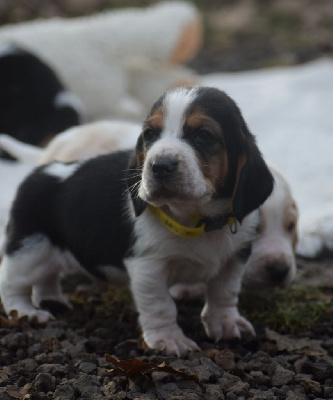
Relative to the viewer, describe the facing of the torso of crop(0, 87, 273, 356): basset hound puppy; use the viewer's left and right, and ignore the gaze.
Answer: facing the viewer and to the right of the viewer

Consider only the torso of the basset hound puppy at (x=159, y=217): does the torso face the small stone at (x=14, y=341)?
no

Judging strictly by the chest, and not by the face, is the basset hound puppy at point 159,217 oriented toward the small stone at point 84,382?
no

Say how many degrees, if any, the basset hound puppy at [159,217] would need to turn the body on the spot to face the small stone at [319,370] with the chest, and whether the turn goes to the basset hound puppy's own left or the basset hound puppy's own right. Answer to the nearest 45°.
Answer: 0° — it already faces it

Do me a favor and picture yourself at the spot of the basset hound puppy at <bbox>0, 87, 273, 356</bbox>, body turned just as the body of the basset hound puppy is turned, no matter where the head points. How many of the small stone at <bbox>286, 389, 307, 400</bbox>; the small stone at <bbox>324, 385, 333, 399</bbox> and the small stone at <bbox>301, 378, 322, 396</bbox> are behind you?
0

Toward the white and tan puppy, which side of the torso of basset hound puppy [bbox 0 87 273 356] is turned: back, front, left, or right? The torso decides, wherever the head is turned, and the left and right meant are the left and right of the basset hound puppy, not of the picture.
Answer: left

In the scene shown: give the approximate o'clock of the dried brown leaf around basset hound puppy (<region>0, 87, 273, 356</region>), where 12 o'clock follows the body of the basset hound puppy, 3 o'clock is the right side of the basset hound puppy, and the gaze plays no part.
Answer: The dried brown leaf is roughly at 2 o'clock from the basset hound puppy.

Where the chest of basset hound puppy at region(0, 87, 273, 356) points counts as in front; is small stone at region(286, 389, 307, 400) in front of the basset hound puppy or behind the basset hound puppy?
in front
